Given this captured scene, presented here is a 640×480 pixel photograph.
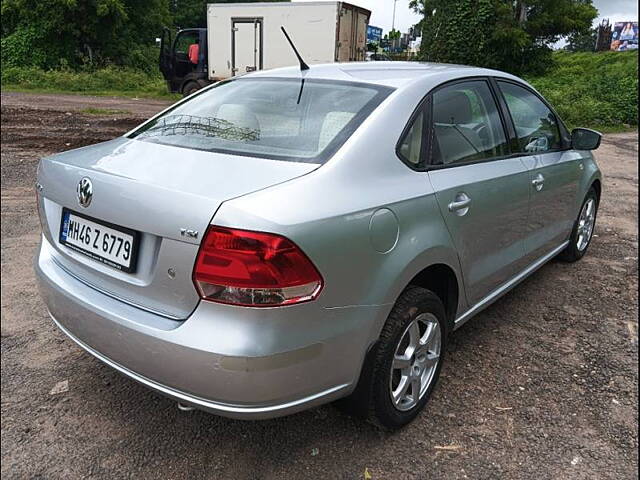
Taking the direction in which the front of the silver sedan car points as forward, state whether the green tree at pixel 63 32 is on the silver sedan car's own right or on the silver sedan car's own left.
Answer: on the silver sedan car's own left

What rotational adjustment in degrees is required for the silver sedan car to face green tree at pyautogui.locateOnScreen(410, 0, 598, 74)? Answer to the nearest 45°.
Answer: approximately 45° to its left

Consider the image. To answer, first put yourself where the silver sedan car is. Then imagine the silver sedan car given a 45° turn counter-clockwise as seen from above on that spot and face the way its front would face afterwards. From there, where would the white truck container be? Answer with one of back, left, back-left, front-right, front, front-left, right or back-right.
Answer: front

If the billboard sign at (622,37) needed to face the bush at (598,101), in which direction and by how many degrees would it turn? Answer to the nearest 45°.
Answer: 0° — it already faces it

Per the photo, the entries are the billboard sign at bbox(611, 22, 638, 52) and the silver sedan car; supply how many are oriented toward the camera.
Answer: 1

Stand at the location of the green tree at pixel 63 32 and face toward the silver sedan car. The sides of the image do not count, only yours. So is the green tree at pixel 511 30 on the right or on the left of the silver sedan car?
left

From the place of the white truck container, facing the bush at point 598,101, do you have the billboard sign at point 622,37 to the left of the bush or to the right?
left

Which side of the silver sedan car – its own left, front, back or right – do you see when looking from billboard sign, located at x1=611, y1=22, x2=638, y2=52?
front

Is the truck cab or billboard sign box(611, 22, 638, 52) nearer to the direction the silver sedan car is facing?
the billboard sign

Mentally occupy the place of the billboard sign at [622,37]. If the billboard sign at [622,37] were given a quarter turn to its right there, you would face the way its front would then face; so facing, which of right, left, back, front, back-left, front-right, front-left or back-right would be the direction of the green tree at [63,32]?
front-left

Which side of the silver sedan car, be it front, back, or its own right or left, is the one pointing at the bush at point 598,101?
front

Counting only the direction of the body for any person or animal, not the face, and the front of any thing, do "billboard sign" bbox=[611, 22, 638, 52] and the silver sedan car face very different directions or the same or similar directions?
very different directions

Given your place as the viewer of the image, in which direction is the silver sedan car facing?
facing away from the viewer and to the right of the viewer
